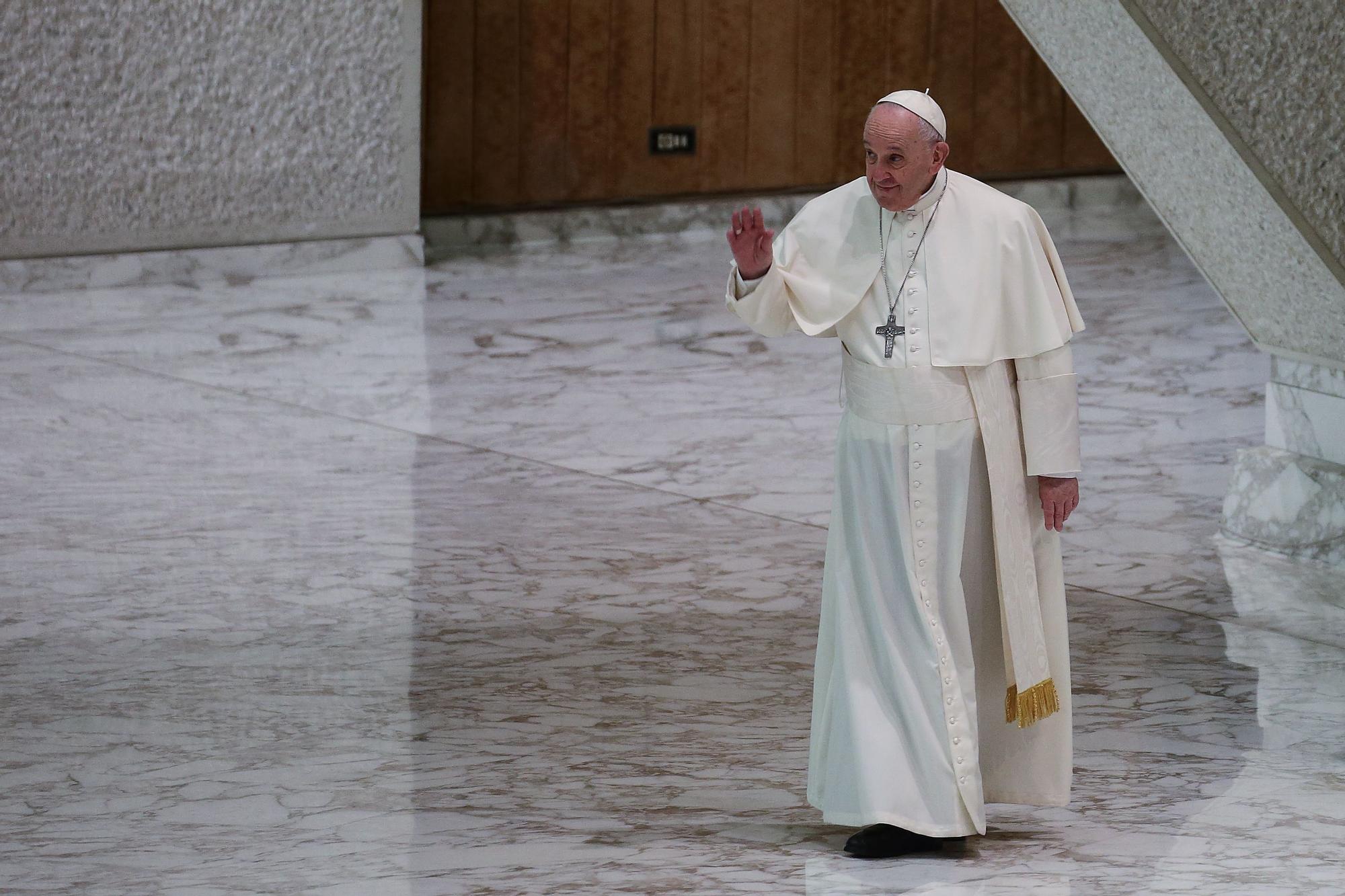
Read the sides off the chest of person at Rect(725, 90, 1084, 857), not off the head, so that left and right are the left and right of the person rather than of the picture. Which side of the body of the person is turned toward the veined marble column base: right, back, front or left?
back

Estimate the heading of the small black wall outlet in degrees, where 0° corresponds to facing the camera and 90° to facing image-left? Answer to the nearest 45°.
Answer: approximately 0°

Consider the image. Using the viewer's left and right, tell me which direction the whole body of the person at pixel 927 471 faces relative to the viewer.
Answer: facing the viewer and to the left of the viewer

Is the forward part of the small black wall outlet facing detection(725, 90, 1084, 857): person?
yes

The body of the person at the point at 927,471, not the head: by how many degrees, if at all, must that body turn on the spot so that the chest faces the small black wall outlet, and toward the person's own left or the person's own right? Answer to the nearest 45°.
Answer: approximately 135° to the person's own right

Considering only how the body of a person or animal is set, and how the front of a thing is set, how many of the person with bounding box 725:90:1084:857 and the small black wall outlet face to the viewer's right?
0

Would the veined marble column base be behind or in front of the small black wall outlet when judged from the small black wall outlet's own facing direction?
in front
